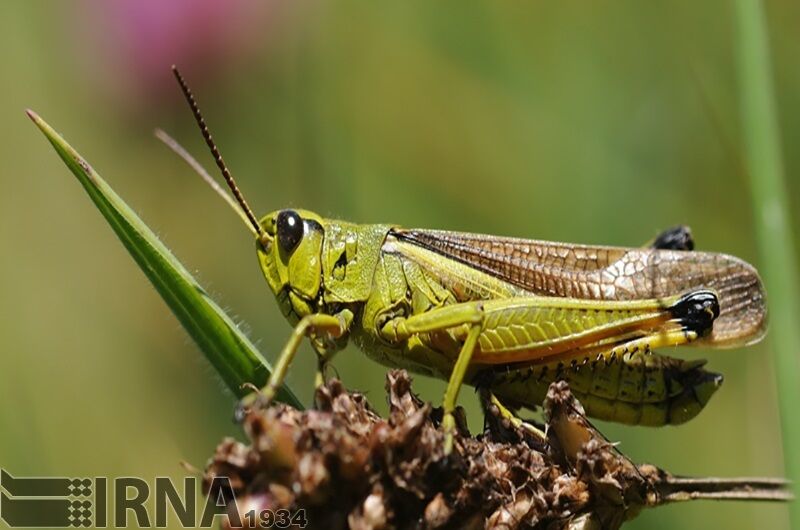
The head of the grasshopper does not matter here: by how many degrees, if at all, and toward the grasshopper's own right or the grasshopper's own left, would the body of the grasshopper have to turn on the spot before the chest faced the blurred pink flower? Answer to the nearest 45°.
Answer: approximately 45° to the grasshopper's own right

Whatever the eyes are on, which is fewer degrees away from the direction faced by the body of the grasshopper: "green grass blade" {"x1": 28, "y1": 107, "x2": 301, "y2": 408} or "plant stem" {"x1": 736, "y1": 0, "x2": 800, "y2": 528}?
the green grass blade

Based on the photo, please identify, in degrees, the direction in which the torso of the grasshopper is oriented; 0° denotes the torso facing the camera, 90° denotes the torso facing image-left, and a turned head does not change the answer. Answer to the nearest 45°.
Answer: approximately 90°

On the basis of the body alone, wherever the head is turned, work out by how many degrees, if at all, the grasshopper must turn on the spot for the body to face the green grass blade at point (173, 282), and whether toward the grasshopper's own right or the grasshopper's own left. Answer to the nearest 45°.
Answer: approximately 45° to the grasshopper's own left
